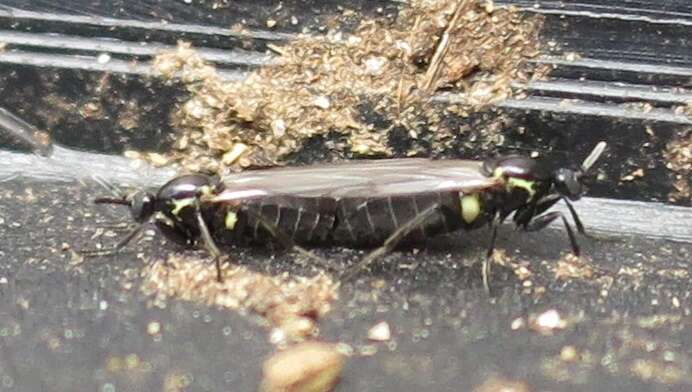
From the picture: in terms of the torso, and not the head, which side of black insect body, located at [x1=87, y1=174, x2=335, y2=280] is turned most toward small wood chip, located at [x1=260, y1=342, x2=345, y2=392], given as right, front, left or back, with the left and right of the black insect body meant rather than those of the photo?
left

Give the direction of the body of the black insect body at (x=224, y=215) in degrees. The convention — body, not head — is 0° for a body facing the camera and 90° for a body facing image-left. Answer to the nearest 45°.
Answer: approximately 90°

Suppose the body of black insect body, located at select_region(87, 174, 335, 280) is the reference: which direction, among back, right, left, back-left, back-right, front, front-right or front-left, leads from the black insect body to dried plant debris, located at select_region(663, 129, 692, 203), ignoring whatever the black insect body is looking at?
back
